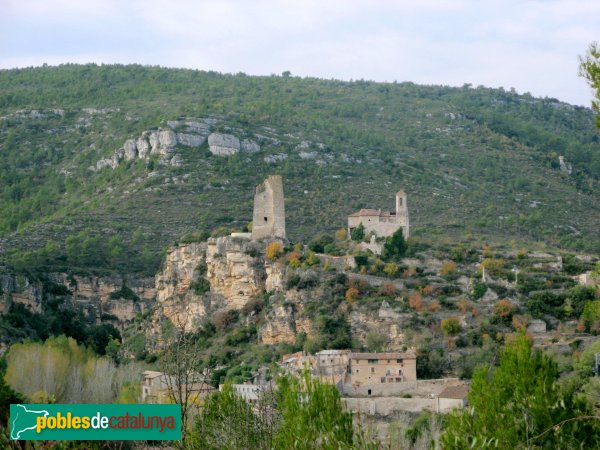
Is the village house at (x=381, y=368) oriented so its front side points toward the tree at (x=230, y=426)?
yes

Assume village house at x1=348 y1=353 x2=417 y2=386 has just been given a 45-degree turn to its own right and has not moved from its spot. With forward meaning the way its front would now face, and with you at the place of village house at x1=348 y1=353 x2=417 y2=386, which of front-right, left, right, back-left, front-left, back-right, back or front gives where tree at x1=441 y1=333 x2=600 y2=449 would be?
front-left

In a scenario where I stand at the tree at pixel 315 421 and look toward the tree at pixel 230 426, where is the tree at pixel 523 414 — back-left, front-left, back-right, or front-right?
back-right

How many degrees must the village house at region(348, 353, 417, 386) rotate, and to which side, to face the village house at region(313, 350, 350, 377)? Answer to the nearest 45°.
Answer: approximately 90° to its right

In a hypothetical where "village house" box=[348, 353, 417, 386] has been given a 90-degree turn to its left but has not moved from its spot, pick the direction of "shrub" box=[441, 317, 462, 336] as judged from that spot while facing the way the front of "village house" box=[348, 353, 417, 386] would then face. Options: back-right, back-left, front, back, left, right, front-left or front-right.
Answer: front-left

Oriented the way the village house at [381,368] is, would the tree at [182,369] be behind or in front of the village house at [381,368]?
in front

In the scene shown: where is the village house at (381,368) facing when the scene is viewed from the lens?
facing the viewer

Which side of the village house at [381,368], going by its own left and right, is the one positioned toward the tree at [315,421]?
front
